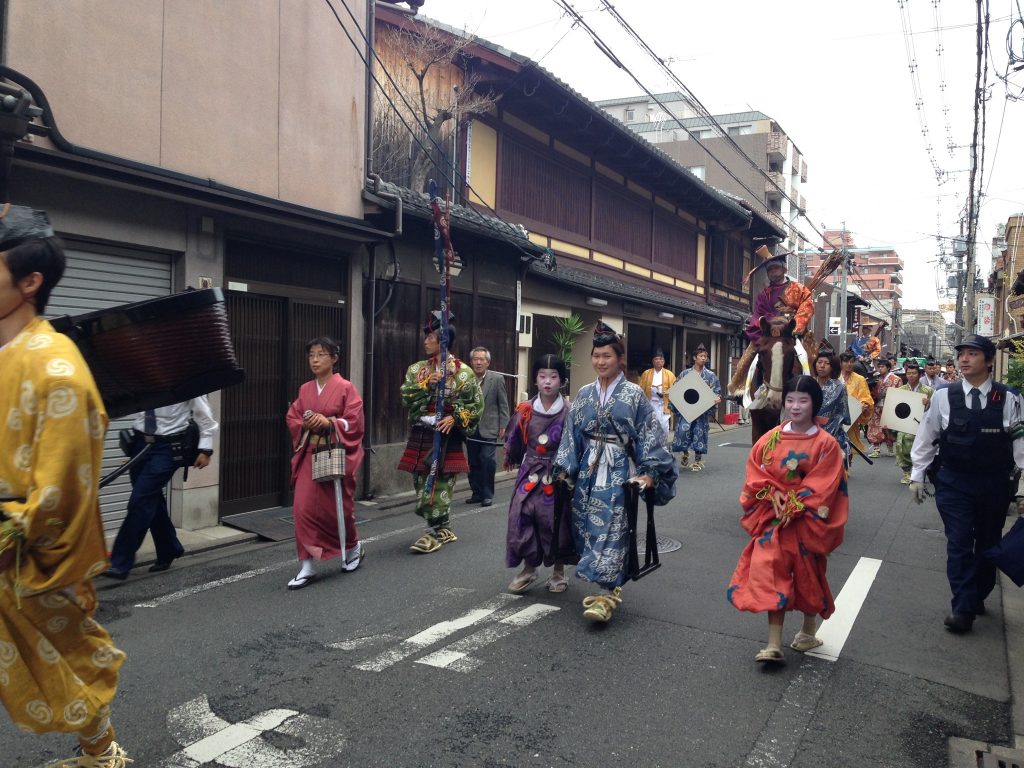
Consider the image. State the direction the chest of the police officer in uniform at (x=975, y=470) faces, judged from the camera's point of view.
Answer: toward the camera

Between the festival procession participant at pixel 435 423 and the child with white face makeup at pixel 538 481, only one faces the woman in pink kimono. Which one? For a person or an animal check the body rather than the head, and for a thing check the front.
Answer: the festival procession participant

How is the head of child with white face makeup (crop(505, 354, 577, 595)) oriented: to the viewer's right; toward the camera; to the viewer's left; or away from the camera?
toward the camera

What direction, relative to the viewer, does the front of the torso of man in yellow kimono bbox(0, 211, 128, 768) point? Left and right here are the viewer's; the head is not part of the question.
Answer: facing the viewer and to the left of the viewer

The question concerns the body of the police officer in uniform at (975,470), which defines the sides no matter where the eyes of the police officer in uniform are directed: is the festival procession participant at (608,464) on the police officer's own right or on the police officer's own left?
on the police officer's own right

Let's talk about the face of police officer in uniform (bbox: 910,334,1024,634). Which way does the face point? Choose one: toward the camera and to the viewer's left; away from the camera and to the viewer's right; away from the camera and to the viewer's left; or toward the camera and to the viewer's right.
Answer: toward the camera and to the viewer's left

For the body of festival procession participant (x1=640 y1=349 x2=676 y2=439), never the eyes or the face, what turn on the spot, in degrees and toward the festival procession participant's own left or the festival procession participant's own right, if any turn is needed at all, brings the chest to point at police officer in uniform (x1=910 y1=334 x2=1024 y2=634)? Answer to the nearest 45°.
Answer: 0° — they already face them

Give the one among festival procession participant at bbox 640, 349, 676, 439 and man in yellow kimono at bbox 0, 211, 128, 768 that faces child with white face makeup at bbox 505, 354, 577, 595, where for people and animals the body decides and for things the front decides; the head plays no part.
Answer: the festival procession participant

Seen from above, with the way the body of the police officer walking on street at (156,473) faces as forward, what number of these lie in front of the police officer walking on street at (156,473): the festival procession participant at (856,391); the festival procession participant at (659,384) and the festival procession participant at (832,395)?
0

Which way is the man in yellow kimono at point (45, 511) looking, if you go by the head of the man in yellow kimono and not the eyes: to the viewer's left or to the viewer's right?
to the viewer's left

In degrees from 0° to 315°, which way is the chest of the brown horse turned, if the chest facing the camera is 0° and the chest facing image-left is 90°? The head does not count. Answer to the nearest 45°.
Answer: approximately 0°

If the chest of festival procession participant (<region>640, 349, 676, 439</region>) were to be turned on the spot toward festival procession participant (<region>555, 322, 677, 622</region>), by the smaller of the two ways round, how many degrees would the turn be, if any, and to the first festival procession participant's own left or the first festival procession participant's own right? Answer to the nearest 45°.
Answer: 0° — they already face them

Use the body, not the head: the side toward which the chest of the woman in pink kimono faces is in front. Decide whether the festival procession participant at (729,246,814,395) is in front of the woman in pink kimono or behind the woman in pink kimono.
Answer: behind

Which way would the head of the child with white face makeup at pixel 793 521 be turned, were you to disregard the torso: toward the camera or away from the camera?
toward the camera

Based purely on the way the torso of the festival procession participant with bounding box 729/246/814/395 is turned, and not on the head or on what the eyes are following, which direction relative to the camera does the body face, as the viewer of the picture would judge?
toward the camera

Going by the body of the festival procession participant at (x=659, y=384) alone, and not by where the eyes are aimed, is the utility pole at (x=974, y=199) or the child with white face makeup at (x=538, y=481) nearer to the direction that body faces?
the child with white face makeup
